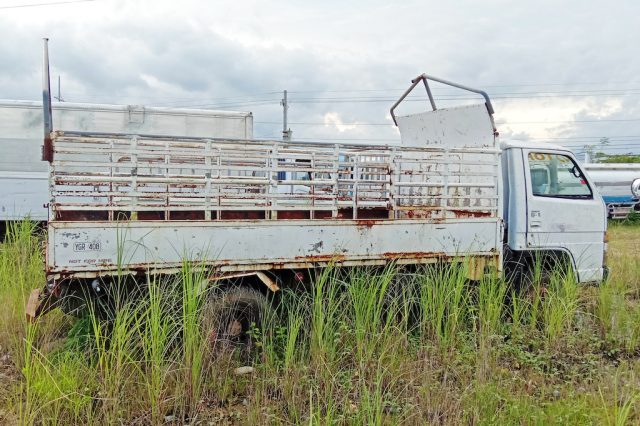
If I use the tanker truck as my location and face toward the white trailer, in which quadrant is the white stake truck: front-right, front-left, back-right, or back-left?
front-left

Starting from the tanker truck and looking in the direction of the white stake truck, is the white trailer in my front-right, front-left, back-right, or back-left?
front-right

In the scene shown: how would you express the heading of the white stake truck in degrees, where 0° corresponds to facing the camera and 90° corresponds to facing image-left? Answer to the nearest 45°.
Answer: approximately 270°

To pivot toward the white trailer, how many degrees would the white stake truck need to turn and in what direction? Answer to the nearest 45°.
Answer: approximately 135° to its left

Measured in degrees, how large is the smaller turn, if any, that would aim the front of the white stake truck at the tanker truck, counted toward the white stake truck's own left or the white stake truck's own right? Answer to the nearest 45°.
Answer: approximately 45° to the white stake truck's own left

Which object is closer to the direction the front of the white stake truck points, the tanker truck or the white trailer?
the tanker truck
